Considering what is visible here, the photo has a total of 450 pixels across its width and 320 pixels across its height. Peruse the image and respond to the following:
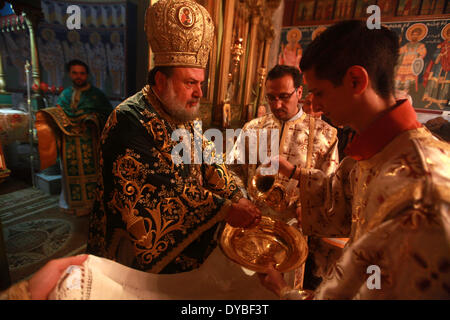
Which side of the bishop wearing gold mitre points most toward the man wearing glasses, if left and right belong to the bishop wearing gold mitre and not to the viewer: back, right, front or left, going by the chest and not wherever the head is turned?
left

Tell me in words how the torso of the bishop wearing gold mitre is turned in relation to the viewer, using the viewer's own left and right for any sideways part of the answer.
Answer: facing the viewer and to the right of the viewer
